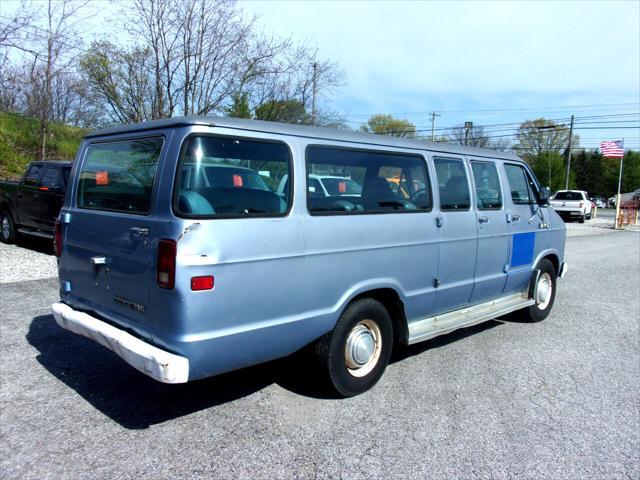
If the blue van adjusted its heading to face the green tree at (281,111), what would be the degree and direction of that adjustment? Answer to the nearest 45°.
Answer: approximately 45° to its left

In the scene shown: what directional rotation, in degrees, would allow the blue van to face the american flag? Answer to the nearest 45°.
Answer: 0° — it already faces it

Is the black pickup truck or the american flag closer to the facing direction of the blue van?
the american flag

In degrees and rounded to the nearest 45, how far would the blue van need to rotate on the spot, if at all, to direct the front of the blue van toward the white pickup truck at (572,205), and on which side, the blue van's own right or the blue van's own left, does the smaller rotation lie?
0° — it already faces it

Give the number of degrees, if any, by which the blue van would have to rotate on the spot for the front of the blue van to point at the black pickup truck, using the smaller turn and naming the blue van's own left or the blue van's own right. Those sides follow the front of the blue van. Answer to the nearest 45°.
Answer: approximately 90° to the blue van's own left

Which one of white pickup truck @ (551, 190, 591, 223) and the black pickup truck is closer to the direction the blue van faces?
the white pickup truck

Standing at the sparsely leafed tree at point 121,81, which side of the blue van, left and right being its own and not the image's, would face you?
left

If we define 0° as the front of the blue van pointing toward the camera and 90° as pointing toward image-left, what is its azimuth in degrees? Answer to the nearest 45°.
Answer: approximately 225°
